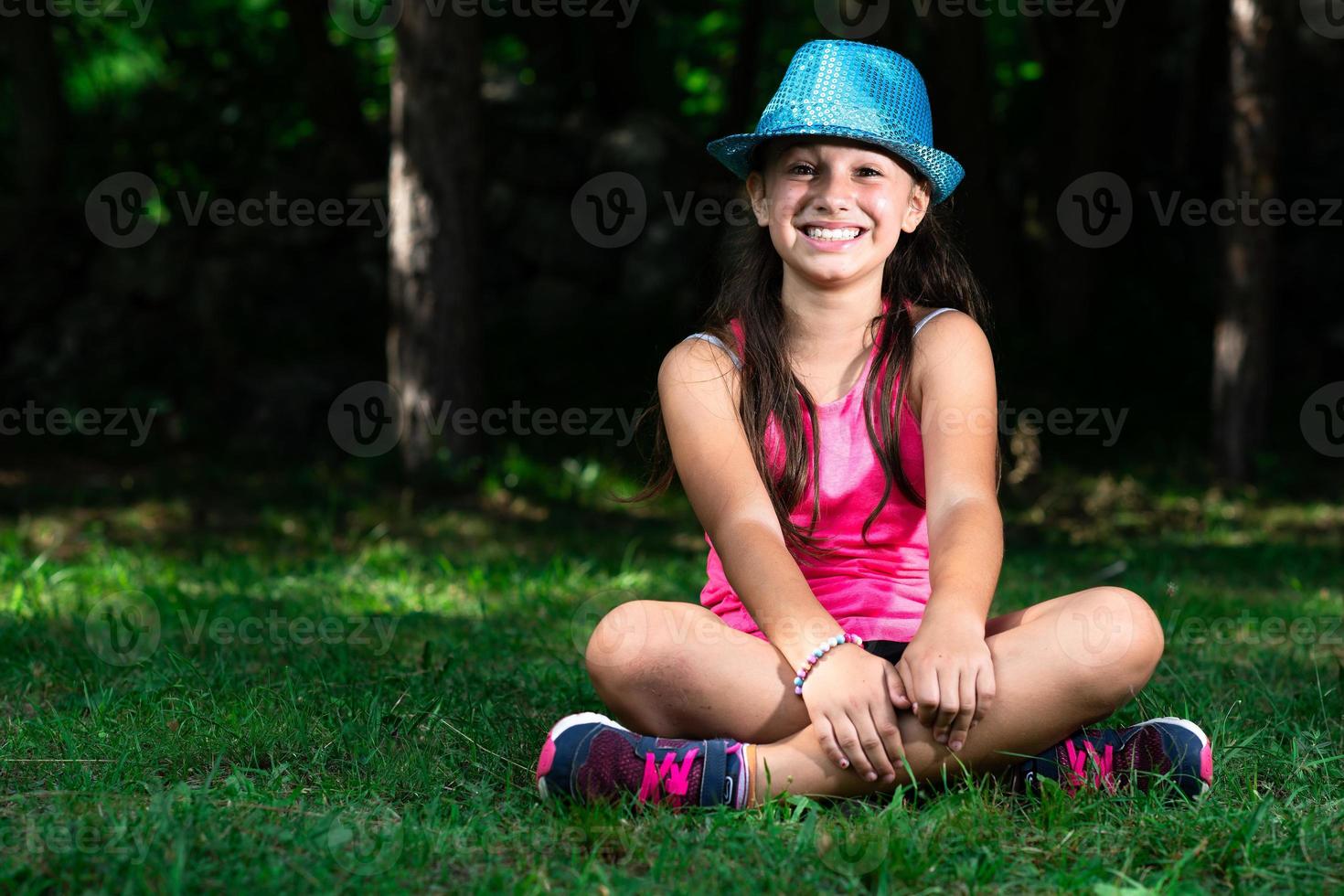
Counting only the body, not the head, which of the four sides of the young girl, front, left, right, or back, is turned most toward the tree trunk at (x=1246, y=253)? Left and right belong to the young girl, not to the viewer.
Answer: back

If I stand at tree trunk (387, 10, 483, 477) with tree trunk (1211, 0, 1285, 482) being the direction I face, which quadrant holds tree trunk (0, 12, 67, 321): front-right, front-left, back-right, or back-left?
back-left

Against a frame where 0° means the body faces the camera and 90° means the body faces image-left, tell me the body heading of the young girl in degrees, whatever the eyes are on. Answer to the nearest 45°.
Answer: approximately 0°

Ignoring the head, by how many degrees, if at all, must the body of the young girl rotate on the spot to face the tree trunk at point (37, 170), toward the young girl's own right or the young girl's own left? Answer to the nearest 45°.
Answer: approximately 135° to the young girl's own right

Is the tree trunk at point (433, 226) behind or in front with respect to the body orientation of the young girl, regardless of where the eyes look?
behind
